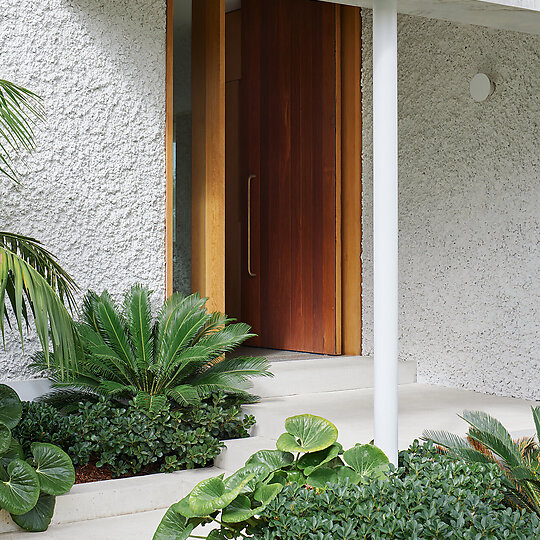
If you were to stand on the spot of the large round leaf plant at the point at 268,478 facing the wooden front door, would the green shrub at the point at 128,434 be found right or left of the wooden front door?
left

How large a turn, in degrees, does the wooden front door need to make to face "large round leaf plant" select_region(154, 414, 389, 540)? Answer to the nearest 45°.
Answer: approximately 45° to its left

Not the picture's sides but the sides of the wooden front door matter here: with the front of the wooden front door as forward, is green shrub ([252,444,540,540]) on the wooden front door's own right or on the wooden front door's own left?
on the wooden front door's own left

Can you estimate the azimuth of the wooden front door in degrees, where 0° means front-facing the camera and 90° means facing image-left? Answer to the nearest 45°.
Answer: approximately 45°

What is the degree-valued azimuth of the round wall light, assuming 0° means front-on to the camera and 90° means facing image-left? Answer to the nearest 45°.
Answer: approximately 45°

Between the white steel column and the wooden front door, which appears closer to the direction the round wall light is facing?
the white steel column

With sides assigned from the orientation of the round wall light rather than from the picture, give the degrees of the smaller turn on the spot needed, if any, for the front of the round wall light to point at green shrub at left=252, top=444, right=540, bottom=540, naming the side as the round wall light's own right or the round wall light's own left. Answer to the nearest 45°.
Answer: approximately 45° to the round wall light's own left

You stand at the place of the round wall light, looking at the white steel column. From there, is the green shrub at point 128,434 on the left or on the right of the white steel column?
right

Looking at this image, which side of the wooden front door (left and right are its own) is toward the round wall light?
left
